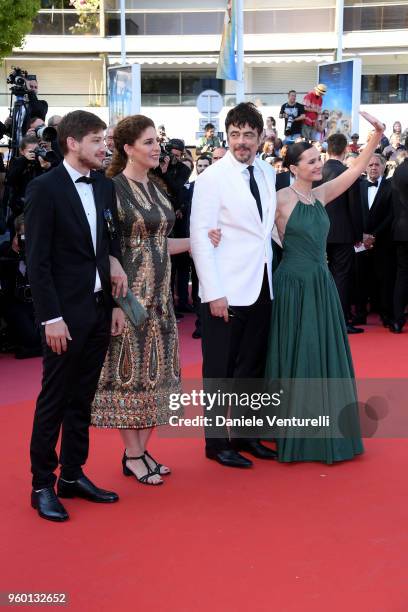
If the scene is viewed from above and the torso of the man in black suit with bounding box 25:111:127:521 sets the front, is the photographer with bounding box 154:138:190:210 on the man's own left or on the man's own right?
on the man's own left

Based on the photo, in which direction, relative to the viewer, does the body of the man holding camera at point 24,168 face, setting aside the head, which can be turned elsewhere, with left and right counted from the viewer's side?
facing the viewer and to the right of the viewer

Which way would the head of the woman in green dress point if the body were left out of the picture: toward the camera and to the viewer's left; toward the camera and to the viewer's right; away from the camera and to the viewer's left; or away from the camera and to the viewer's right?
toward the camera and to the viewer's right

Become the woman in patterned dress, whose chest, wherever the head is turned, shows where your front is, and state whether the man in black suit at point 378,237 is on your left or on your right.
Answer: on your left

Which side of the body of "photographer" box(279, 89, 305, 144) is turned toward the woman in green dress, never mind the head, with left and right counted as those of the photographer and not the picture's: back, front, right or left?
front

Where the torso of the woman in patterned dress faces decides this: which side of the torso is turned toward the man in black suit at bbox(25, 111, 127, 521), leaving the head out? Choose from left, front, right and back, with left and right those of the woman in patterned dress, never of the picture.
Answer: right

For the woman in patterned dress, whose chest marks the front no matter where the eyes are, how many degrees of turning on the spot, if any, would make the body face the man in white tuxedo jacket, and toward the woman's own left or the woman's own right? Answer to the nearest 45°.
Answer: approximately 90° to the woman's own left

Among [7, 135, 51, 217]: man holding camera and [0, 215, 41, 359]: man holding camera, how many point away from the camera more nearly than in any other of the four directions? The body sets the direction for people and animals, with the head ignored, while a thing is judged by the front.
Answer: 0

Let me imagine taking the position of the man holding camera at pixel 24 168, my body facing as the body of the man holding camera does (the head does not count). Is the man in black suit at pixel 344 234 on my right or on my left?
on my left

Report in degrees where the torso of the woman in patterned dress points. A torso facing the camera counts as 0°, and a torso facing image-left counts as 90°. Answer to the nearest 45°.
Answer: approximately 315°

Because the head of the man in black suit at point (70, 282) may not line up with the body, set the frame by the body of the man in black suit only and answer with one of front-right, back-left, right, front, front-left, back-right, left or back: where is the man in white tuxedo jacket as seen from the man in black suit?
left
